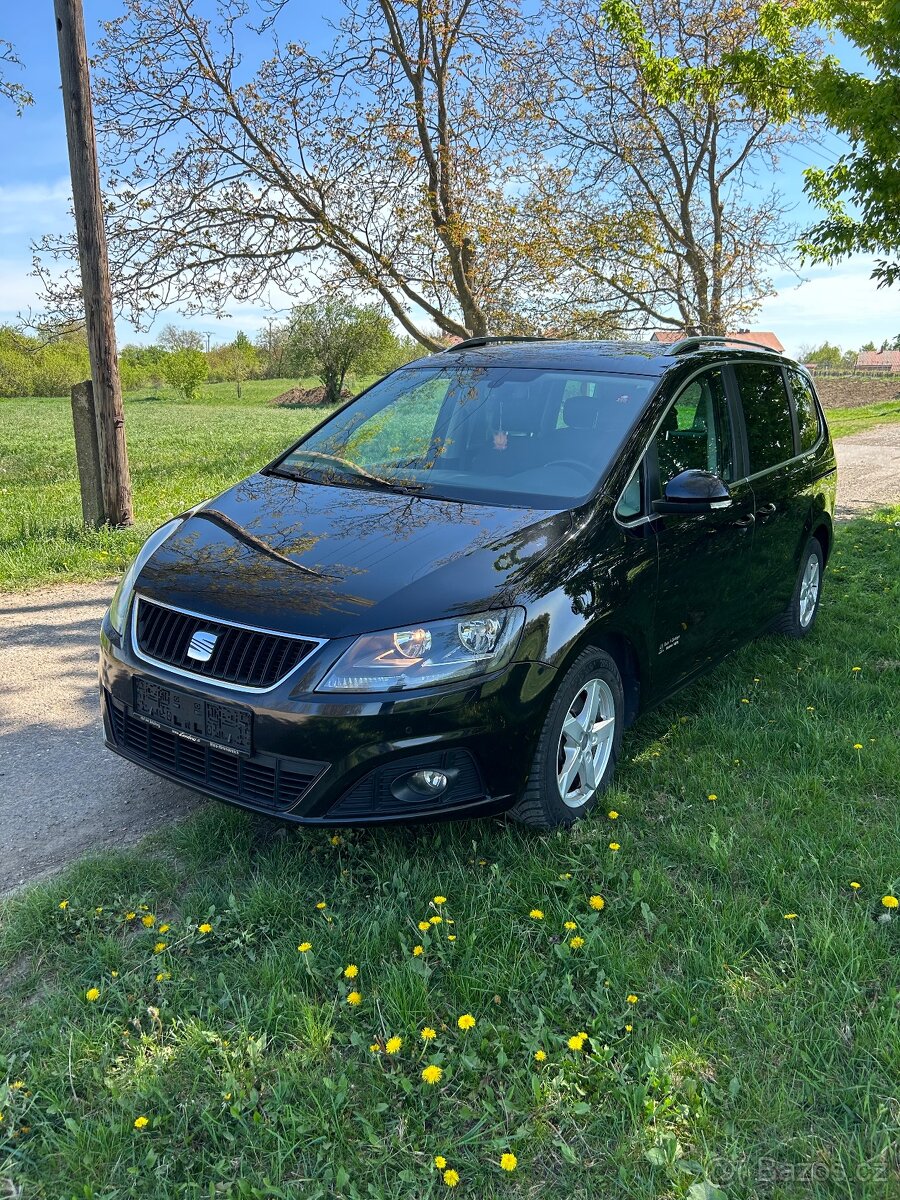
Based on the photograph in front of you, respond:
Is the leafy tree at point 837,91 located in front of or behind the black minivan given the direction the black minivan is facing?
behind

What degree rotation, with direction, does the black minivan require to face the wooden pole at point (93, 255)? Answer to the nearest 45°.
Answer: approximately 90° to its right

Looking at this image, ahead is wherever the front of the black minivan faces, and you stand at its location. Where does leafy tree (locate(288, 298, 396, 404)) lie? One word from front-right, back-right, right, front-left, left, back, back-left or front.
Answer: back-right

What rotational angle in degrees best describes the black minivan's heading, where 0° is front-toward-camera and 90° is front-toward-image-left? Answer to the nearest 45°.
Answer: approximately 45°
